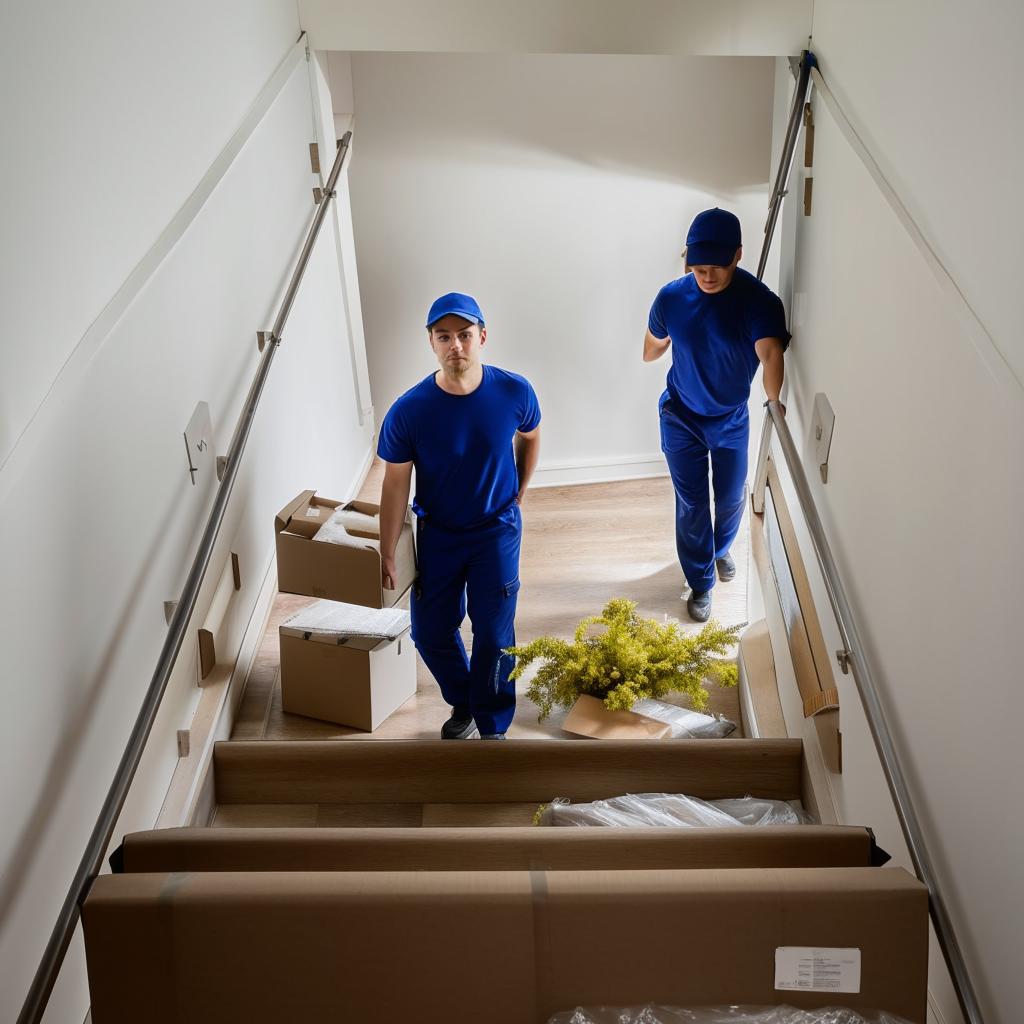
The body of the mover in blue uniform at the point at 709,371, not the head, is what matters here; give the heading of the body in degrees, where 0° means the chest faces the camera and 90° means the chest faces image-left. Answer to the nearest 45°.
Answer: approximately 0°

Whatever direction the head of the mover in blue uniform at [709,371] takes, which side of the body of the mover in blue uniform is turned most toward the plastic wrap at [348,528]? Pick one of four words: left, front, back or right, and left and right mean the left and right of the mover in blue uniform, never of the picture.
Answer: right

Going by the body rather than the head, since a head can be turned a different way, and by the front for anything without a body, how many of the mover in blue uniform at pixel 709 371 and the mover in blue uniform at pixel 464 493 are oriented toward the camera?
2

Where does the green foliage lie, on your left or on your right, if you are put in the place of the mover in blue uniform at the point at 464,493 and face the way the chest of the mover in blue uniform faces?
on your left

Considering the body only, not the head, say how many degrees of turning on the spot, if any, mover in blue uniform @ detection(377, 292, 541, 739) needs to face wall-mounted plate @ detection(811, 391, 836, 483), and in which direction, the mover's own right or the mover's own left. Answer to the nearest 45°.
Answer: approximately 90° to the mover's own left

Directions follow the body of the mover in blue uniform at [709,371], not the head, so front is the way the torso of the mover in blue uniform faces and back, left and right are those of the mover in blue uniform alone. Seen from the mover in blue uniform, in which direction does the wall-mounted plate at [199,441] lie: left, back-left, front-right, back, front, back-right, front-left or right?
front-right

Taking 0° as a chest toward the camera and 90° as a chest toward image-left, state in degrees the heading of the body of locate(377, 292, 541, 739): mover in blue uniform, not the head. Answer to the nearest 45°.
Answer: approximately 0°

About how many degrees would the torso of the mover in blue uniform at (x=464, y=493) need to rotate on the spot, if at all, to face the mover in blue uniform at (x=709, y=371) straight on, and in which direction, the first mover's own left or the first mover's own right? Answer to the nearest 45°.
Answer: approximately 90° to the first mover's own left
